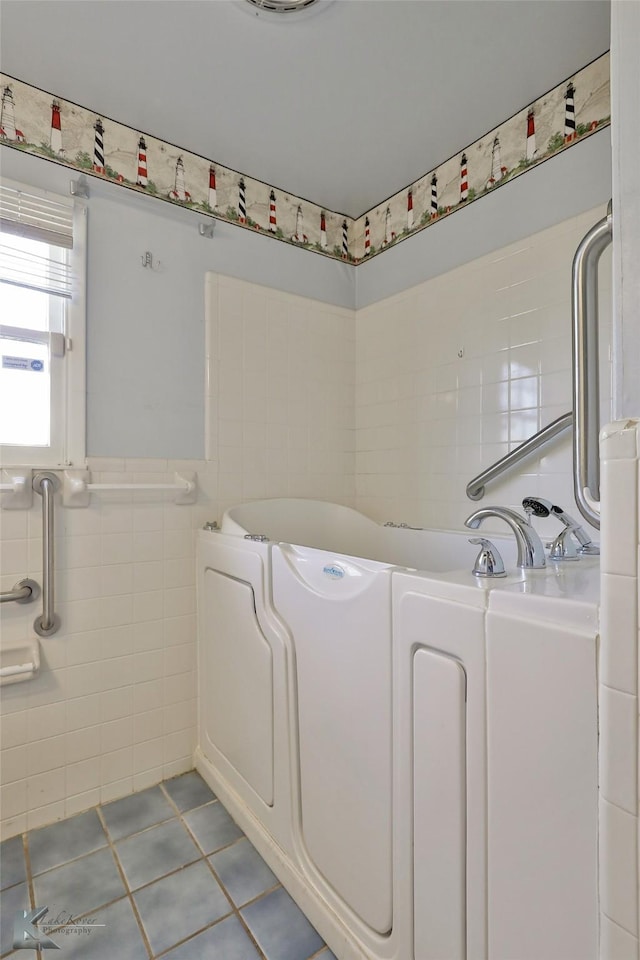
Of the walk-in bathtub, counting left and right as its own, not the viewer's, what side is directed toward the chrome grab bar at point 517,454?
back

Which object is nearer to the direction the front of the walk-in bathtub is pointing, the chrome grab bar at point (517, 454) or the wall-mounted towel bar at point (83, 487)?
the wall-mounted towel bar

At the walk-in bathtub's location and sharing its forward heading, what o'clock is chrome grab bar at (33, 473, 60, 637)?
The chrome grab bar is roughly at 2 o'clock from the walk-in bathtub.

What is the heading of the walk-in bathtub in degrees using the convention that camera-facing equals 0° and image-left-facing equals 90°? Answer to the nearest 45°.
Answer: approximately 45°

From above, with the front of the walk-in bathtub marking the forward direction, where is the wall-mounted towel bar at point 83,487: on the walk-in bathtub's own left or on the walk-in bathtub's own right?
on the walk-in bathtub's own right
